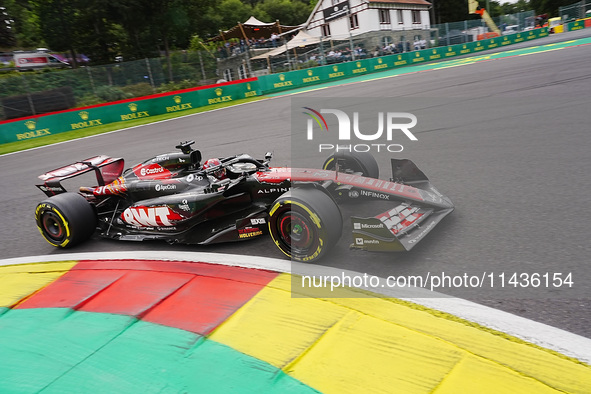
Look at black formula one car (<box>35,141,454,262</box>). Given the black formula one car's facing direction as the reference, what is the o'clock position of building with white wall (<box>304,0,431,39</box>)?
The building with white wall is roughly at 8 o'clock from the black formula one car.

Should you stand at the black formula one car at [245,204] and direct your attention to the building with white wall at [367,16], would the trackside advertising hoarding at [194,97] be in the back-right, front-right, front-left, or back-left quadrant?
front-left

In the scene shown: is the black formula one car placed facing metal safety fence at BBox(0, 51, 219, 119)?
no

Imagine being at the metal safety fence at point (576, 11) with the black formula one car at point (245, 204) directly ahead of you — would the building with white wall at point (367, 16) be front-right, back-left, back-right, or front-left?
front-right

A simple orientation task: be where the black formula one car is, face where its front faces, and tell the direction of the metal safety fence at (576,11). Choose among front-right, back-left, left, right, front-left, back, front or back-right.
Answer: left

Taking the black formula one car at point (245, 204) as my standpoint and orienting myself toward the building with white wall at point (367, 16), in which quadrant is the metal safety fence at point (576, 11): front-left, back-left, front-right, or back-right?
front-right

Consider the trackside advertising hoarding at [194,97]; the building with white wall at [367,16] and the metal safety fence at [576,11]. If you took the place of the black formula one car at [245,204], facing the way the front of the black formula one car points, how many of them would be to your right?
0

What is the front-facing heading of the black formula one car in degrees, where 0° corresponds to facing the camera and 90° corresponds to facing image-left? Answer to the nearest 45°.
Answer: approximately 315°

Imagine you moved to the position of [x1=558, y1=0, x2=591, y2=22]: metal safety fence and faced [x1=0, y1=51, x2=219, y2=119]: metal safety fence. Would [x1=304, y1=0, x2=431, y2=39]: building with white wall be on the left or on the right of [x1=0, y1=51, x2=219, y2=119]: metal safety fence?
right

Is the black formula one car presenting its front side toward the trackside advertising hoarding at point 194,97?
no
